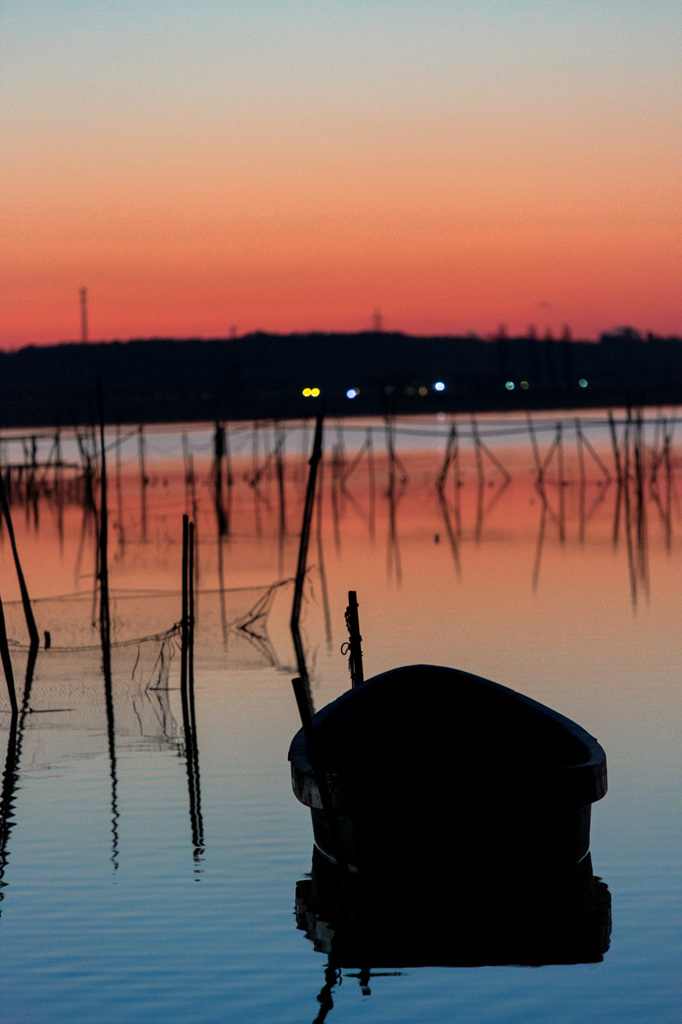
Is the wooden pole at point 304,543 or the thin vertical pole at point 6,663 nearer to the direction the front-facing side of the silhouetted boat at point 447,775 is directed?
the wooden pole

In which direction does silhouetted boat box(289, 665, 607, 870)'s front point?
away from the camera

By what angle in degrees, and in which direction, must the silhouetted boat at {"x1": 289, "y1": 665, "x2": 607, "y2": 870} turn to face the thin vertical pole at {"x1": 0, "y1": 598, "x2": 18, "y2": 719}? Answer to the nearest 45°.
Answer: approximately 45° to its left

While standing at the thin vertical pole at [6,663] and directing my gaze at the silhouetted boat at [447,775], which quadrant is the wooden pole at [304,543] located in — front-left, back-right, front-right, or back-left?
back-left

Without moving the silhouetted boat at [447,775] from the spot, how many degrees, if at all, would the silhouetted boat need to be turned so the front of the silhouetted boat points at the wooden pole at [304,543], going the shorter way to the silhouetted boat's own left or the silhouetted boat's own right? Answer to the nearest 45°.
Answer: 0° — it already faces it
